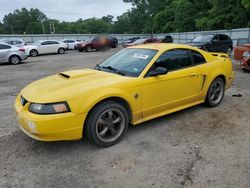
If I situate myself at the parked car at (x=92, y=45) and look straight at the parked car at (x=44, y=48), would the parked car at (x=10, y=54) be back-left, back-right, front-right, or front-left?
front-left

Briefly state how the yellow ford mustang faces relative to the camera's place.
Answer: facing the viewer and to the left of the viewer

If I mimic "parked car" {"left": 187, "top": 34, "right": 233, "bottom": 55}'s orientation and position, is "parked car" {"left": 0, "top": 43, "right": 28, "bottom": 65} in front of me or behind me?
in front

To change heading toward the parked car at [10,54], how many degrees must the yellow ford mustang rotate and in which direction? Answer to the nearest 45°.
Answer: approximately 90° to its right

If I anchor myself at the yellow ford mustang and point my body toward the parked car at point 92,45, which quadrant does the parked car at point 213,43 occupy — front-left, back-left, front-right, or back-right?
front-right

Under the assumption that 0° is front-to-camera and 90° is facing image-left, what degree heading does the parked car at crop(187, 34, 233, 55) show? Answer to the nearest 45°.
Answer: approximately 45°

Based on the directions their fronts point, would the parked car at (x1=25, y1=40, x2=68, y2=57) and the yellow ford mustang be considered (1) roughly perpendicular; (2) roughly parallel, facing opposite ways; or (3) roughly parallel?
roughly parallel

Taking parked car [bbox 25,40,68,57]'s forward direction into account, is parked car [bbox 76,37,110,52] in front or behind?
behind

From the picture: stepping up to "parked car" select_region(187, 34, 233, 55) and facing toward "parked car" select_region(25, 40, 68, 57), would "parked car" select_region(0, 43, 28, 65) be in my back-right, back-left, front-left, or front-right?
front-left

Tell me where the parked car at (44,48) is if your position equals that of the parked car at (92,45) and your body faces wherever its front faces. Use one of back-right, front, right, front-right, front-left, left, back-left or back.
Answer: front

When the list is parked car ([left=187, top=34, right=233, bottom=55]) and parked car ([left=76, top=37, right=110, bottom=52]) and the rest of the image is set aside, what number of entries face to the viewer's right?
0

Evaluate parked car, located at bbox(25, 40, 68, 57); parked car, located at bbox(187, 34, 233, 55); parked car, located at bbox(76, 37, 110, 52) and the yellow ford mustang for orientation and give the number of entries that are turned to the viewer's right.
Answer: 0

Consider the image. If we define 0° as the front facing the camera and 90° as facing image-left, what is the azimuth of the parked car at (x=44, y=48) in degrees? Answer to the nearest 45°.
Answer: approximately 45°

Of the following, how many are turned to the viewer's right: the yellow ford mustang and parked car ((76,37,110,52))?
0

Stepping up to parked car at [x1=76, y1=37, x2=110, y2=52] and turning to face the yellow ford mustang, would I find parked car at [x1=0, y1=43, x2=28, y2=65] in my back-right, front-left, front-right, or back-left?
front-right
